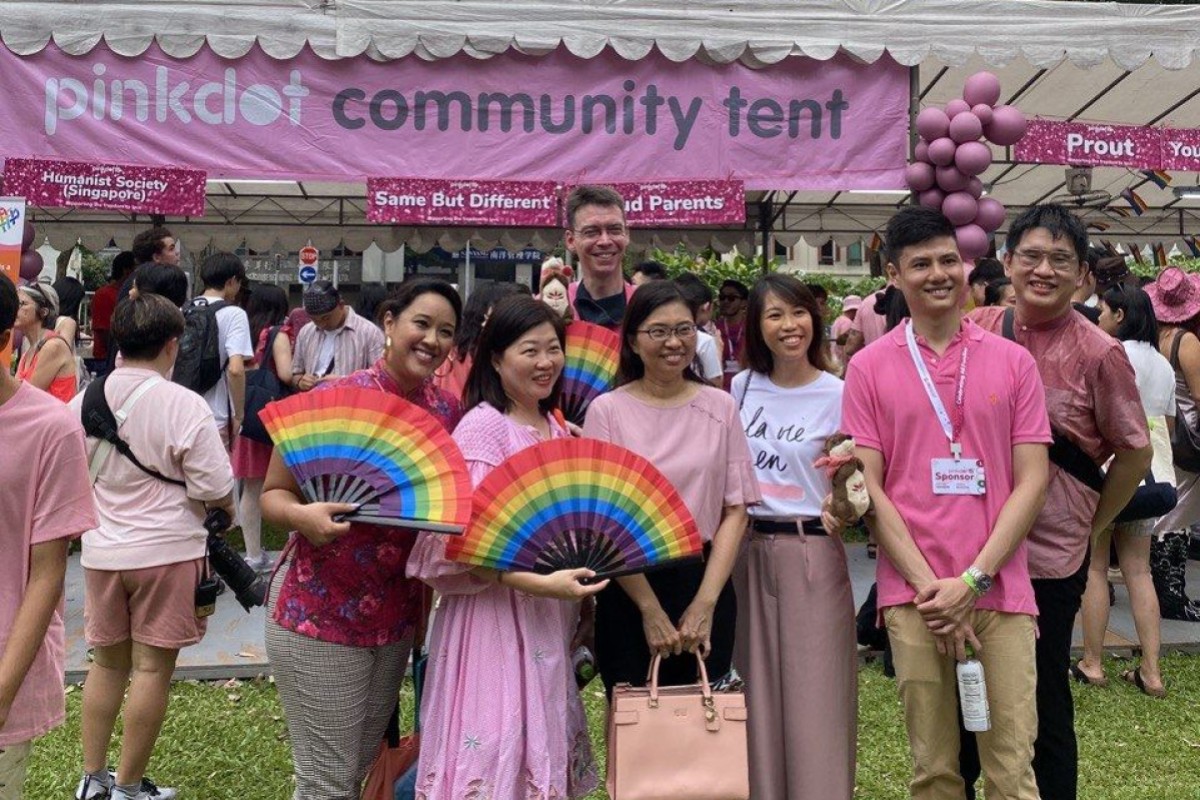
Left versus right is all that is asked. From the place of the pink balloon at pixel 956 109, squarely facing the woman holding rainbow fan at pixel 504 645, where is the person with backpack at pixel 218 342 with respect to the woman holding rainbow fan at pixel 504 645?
right

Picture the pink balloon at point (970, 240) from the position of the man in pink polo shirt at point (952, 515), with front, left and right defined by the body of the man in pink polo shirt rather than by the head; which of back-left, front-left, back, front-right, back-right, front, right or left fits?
back

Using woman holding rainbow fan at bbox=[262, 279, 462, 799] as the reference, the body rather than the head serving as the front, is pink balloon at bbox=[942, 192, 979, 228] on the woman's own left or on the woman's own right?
on the woman's own left

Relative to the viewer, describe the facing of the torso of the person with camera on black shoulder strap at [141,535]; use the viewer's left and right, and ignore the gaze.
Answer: facing away from the viewer and to the right of the viewer

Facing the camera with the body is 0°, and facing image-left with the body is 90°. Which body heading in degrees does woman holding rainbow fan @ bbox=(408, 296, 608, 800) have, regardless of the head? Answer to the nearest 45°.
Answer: approximately 315°

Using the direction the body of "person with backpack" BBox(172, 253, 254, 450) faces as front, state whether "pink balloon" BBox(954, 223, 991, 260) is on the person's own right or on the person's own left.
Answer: on the person's own right

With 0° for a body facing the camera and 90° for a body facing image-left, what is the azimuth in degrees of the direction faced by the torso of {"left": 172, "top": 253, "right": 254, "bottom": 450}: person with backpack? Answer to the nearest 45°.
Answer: approximately 225°

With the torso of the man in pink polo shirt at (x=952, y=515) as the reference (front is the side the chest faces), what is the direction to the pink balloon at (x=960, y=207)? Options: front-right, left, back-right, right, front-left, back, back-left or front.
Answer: back

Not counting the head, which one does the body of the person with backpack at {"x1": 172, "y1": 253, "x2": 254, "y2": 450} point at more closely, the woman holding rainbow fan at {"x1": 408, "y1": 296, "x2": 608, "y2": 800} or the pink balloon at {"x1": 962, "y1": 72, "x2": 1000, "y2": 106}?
the pink balloon
